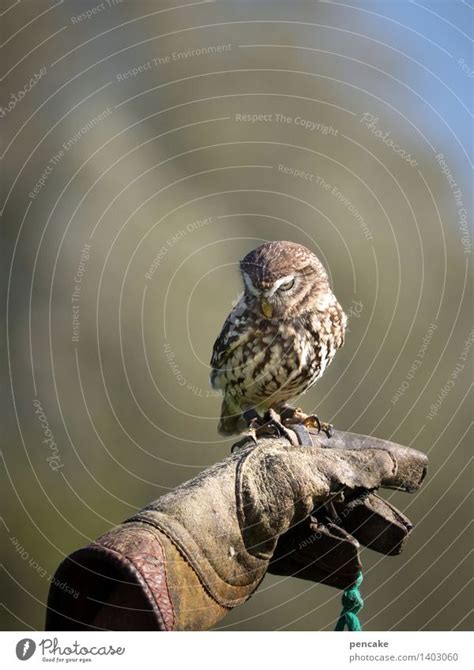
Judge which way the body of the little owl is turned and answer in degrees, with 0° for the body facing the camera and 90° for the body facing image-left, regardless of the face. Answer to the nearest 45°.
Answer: approximately 315°
